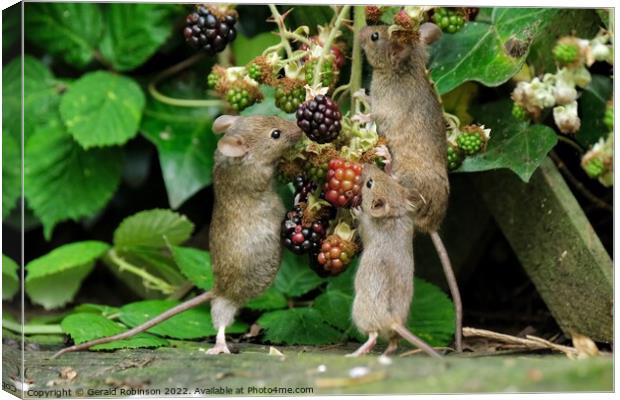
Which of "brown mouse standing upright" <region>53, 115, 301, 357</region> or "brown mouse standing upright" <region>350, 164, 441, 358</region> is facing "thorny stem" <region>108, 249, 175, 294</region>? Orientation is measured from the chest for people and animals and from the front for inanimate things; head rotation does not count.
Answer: "brown mouse standing upright" <region>350, 164, 441, 358</region>

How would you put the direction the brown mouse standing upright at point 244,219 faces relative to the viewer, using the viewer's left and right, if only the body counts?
facing to the right of the viewer

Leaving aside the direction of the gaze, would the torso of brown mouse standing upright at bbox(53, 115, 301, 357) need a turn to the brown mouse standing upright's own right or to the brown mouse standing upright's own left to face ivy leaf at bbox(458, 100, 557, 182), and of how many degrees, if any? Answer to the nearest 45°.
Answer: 0° — it already faces it

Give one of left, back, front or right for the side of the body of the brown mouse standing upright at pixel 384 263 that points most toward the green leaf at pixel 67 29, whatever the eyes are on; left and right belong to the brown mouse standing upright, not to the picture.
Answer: front

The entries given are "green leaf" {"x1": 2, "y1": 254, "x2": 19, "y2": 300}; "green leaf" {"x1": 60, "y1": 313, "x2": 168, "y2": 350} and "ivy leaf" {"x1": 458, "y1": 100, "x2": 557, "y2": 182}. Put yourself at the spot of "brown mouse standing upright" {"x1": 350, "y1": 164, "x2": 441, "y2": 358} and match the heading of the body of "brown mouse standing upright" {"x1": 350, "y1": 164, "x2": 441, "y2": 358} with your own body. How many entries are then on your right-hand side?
1

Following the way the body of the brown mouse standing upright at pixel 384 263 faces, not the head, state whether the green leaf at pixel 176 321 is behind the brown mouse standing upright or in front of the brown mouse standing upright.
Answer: in front

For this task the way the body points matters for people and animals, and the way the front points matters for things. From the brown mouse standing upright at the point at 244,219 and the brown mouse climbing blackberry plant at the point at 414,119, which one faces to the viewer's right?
the brown mouse standing upright at the point at 244,219

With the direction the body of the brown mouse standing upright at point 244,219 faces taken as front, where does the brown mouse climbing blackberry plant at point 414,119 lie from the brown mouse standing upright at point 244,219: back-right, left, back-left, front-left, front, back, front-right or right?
front

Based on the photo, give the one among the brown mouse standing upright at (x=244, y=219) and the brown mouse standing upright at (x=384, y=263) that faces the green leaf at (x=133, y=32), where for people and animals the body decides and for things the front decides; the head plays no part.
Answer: the brown mouse standing upright at (x=384, y=263)

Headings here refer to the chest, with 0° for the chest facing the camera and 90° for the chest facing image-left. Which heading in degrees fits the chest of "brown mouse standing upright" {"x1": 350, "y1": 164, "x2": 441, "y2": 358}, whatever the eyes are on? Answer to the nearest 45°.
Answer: approximately 135°

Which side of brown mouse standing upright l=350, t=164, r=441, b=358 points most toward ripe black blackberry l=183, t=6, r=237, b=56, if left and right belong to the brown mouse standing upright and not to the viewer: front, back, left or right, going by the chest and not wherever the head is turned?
front
